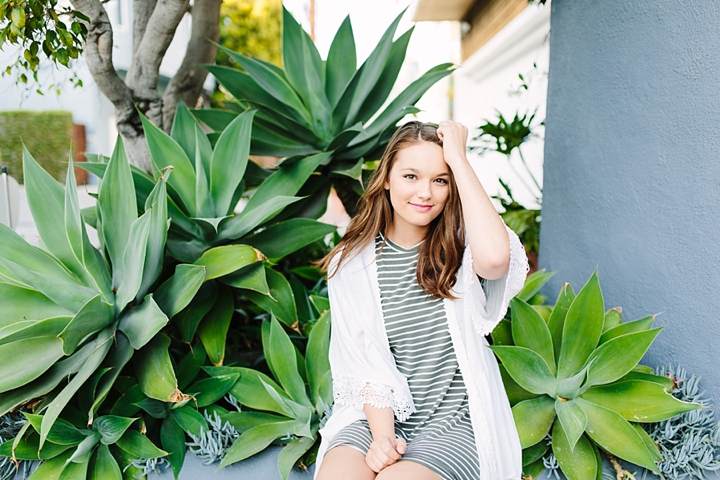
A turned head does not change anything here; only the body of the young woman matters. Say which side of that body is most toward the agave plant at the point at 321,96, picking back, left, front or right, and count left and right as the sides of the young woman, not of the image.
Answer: back

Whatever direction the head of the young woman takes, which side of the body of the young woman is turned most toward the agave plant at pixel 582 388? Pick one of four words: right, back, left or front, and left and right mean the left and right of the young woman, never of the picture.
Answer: left

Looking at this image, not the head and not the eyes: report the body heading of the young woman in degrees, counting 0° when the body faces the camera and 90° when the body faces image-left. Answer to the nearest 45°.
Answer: approximately 0°

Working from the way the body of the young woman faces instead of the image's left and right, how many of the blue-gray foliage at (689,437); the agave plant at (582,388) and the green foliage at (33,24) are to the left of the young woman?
2

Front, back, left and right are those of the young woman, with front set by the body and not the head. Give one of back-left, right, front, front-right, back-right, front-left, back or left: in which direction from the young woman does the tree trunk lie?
back-right

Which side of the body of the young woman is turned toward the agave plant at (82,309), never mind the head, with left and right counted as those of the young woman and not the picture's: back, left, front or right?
right

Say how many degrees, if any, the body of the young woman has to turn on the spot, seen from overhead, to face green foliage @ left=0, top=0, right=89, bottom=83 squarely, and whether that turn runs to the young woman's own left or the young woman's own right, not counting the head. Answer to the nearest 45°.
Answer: approximately 90° to the young woman's own right

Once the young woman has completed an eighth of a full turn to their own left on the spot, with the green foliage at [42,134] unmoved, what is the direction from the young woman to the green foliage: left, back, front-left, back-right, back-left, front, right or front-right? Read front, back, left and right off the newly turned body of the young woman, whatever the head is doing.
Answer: back
